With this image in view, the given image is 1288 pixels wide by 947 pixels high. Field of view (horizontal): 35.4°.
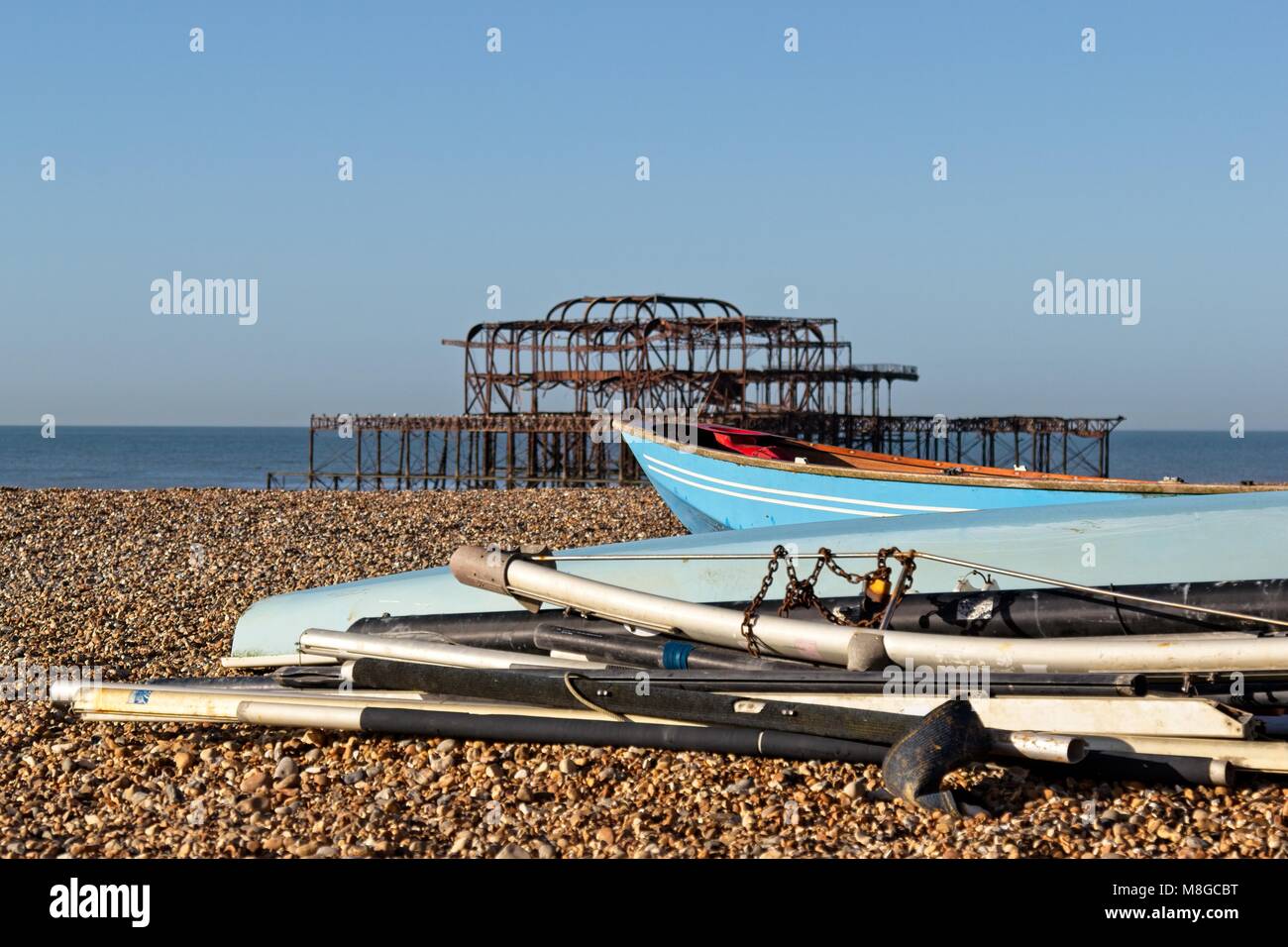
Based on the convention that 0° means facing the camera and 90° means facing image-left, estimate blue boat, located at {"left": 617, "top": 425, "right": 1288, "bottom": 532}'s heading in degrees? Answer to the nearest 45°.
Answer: approximately 90°

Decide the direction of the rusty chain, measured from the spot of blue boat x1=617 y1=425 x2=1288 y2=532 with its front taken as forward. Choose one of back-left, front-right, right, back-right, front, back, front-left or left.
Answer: left

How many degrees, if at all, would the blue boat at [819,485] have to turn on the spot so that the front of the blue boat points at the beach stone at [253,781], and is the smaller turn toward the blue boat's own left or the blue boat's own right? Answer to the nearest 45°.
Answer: approximately 90° to the blue boat's own left
